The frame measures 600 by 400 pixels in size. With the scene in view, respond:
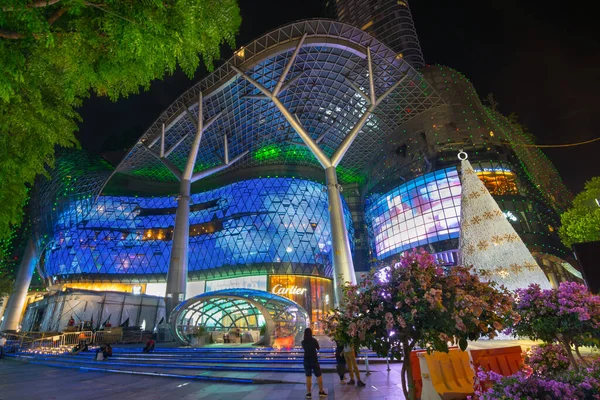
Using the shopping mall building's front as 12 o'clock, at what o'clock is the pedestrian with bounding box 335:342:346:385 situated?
The pedestrian is roughly at 12 o'clock from the shopping mall building.

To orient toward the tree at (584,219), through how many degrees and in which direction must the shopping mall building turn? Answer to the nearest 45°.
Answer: approximately 90° to its left

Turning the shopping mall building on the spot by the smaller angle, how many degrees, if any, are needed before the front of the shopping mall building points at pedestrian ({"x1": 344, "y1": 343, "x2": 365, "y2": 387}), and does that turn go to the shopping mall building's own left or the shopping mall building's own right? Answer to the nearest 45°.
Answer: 0° — it already faces them

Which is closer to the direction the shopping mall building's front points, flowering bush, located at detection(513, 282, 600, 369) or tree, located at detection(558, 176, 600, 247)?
the flowering bush

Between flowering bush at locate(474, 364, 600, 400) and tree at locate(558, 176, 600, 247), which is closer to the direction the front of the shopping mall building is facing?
the flowering bush

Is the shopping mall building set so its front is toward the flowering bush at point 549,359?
yes
